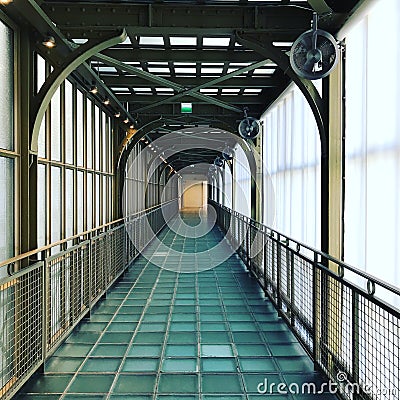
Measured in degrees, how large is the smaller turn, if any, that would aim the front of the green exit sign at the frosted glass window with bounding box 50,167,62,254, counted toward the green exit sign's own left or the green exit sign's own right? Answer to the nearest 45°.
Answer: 0° — it already faces it

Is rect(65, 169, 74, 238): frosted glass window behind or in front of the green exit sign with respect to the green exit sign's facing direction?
in front

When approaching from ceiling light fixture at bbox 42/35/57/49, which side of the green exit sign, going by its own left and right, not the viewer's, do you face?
front

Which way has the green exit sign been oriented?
toward the camera

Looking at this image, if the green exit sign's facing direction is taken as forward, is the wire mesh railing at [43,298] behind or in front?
in front

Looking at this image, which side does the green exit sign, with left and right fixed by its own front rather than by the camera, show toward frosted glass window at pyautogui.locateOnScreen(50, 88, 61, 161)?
front
